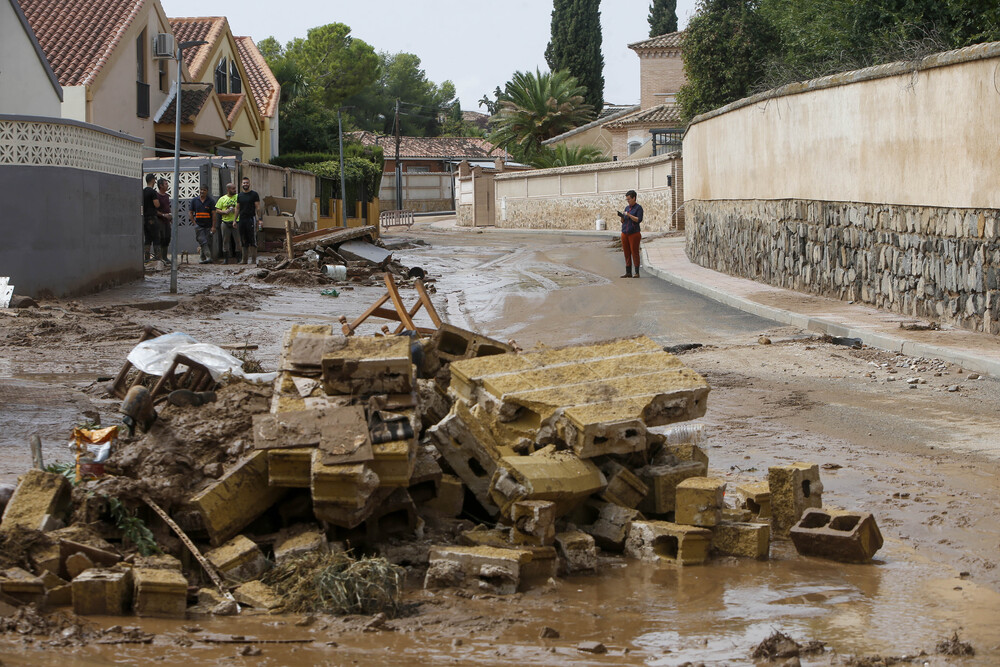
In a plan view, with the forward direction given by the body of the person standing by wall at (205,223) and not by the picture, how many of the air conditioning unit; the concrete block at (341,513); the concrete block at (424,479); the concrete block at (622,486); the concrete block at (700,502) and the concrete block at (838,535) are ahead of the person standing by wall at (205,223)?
5

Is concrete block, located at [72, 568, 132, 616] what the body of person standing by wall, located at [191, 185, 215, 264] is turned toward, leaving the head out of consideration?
yes

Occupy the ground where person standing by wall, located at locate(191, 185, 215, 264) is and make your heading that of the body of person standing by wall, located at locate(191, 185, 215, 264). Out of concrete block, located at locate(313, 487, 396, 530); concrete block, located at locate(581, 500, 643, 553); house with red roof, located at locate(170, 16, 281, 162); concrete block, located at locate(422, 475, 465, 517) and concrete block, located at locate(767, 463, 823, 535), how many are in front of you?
4

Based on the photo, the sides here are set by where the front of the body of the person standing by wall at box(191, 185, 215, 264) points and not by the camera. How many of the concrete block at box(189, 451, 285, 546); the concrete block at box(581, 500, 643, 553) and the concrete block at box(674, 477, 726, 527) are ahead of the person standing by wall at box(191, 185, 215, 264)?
3

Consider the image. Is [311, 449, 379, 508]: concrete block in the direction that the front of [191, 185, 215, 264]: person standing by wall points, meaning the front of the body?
yes

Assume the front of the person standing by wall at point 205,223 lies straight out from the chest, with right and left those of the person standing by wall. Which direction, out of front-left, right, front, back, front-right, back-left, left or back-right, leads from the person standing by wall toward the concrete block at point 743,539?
front

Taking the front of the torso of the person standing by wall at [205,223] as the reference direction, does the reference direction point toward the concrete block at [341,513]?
yes

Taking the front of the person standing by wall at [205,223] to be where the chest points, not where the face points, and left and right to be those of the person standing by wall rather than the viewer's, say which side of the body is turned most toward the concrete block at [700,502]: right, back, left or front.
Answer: front

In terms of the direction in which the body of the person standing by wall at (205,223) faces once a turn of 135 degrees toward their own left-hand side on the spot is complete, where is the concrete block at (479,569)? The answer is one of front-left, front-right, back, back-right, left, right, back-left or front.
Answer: back-right

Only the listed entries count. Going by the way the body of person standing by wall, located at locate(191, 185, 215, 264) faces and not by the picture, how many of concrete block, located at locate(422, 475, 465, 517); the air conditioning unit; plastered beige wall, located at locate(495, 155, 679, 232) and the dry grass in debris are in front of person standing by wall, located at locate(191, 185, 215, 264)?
2

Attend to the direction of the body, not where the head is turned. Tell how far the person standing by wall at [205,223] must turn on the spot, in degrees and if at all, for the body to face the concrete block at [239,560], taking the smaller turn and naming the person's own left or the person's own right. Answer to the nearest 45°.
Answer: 0° — they already face it

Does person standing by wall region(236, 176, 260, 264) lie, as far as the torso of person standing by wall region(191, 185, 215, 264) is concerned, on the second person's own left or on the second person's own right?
on the second person's own left

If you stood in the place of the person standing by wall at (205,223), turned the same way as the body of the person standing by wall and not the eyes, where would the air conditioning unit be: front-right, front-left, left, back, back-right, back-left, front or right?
back

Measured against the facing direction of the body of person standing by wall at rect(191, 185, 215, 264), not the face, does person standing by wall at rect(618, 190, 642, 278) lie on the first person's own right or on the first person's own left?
on the first person's own left

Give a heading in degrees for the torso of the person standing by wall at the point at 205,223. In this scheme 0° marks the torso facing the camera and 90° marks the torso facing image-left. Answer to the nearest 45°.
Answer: approximately 0°

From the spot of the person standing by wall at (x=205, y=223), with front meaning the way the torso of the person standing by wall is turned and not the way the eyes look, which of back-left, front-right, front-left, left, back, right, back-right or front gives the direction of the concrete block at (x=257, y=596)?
front

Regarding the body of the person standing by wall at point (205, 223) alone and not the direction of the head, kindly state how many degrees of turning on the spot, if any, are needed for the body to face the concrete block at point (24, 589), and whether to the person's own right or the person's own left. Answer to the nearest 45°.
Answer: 0° — they already face it

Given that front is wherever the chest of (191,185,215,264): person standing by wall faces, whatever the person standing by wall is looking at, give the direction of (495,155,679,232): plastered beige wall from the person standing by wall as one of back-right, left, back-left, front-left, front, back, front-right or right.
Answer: back-left
